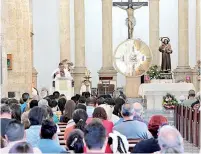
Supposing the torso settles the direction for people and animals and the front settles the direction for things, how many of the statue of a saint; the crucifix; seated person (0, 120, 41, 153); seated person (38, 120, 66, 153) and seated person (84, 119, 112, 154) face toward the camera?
2

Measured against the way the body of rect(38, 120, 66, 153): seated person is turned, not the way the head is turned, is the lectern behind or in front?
in front

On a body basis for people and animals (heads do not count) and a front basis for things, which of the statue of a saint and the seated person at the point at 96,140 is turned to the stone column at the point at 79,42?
the seated person

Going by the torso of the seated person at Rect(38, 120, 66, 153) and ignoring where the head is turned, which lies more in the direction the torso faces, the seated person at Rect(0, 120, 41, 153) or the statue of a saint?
the statue of a saint

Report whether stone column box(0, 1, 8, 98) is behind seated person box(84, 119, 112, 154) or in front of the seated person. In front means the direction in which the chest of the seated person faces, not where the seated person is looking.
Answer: in front

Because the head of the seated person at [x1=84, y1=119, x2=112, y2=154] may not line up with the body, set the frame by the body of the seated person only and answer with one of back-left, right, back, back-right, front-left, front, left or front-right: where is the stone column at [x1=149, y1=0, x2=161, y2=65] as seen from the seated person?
front

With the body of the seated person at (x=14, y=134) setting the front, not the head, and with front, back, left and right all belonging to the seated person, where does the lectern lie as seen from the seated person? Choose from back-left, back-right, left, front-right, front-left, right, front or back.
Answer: front

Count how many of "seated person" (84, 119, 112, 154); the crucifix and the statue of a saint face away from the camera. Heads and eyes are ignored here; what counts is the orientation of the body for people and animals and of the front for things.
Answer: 1

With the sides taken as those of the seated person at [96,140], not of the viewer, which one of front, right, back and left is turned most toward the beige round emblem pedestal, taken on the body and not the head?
front

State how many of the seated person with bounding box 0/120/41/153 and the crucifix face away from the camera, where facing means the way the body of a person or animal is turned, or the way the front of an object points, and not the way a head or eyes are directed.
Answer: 1

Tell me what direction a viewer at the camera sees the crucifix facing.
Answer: facing the viewer

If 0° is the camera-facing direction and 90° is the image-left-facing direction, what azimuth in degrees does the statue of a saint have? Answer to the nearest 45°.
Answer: approximately 0°

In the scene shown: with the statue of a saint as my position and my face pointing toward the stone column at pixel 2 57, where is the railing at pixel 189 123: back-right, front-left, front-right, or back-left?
front-left

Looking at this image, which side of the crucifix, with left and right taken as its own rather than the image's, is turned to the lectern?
front

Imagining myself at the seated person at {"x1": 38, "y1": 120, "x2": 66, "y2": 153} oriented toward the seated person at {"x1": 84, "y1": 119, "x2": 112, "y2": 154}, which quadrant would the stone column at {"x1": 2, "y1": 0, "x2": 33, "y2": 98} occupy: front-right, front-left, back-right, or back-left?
back-left

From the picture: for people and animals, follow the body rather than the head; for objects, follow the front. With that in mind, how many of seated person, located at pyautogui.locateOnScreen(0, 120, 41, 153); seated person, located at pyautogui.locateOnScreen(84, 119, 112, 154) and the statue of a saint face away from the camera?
2

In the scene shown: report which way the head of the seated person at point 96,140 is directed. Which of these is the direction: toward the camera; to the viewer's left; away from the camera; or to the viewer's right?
away from the camera

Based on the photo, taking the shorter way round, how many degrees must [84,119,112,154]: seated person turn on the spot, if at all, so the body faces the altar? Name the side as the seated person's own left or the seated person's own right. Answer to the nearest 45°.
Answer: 0° — they already face it

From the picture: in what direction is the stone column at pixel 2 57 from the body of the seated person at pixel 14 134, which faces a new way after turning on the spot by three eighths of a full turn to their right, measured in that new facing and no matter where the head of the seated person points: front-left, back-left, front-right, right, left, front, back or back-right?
back-left

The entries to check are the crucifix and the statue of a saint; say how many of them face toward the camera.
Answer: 2

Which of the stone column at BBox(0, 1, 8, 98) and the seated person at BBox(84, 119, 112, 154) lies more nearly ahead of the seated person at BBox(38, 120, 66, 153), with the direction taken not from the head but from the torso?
the stone column
